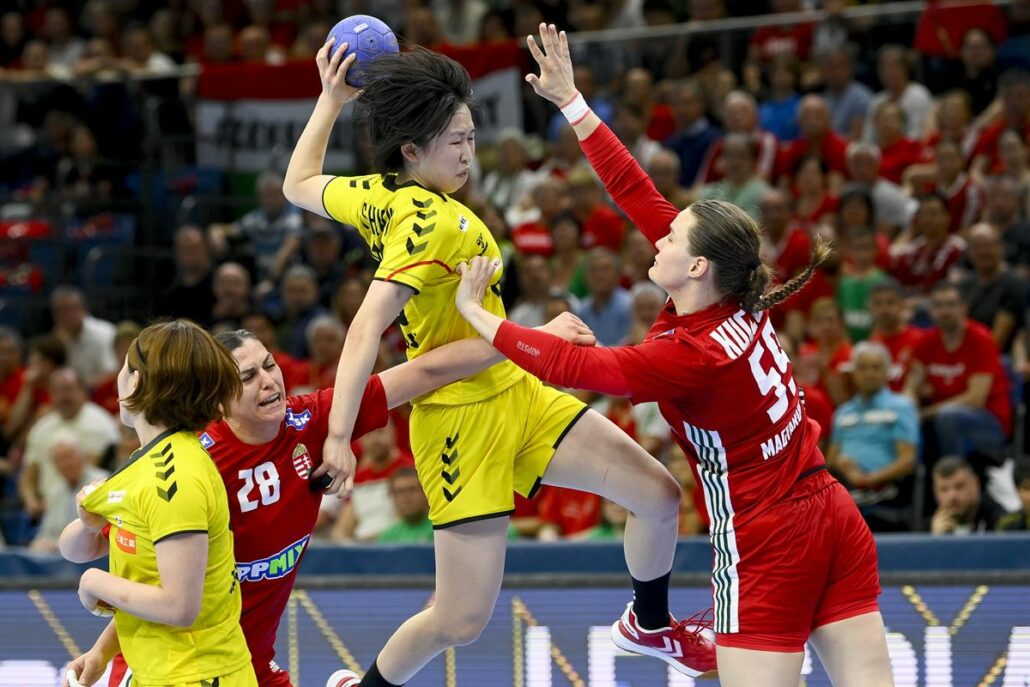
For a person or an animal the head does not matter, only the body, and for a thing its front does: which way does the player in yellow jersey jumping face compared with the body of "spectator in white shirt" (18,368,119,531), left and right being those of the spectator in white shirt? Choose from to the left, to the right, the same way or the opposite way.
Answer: to the left

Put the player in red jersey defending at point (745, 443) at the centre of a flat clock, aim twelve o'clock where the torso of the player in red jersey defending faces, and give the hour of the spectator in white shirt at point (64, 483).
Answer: The spectator in white shirt is roughly at 12 o'clock from the player in red jersey defending.

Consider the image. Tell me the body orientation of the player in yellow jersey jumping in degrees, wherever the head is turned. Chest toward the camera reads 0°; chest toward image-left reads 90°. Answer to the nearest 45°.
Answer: approximately 270°

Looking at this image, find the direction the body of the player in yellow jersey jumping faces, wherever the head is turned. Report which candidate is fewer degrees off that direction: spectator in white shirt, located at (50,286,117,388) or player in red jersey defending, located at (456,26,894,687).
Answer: the player in red jersey defending

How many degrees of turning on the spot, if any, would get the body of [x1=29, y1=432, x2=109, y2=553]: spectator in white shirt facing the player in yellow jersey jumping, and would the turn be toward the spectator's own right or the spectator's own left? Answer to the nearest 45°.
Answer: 0° — they already face them

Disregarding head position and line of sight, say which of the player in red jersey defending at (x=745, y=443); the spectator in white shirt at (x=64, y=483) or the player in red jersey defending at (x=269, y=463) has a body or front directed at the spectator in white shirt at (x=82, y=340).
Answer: the player in red jersey defending at (x=745, y=443)

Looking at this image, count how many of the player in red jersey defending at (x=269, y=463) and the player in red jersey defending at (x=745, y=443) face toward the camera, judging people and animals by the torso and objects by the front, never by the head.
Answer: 1

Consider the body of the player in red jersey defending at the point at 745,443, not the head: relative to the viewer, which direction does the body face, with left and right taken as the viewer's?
facing away from the viewer and to the left of the viewer
